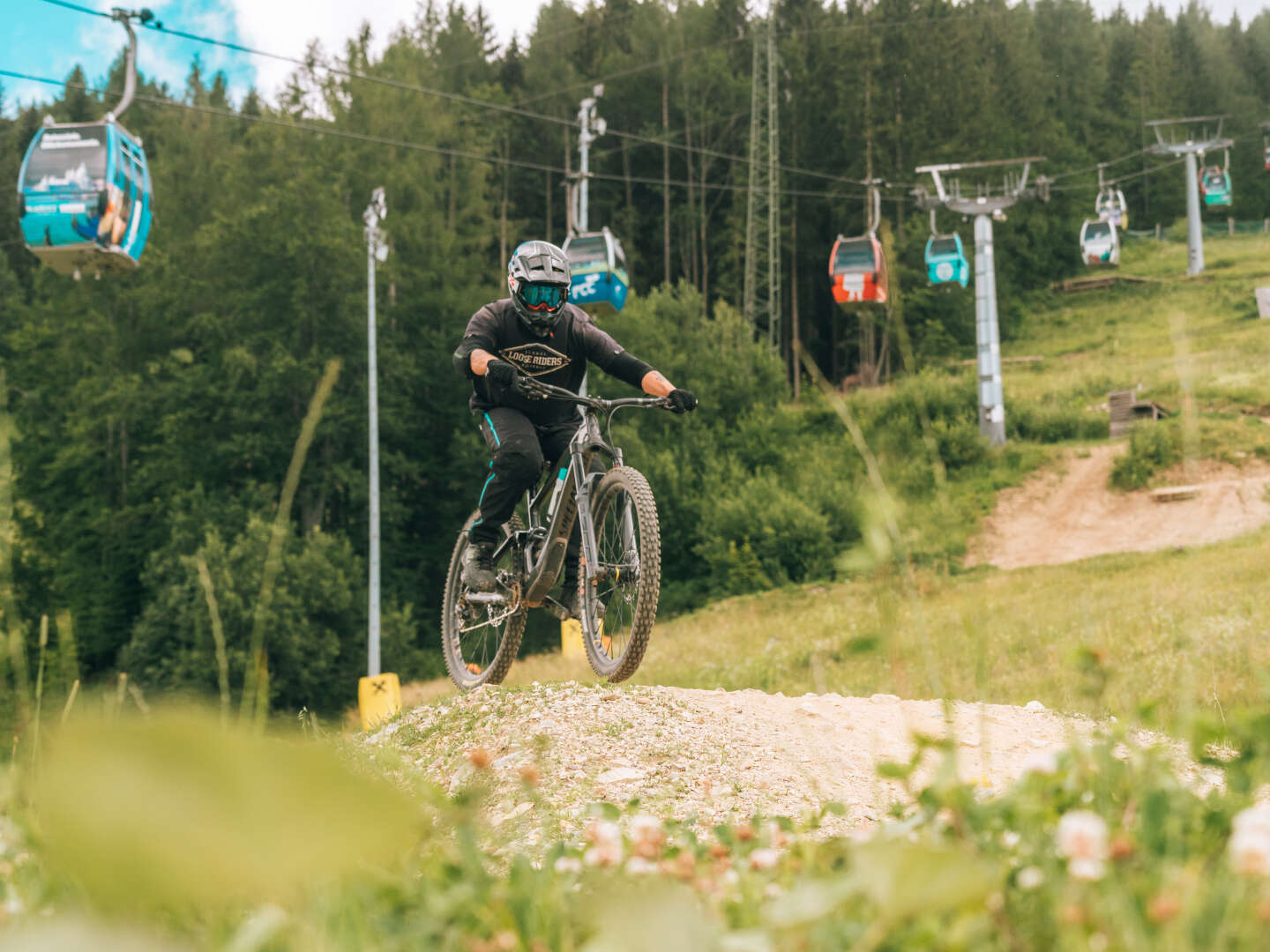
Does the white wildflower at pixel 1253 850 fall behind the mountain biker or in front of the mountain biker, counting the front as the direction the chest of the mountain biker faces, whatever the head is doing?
in front

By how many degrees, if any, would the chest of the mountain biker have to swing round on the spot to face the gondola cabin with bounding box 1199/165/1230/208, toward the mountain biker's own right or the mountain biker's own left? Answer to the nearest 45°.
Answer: approximately 90° to the mountain biker's own left

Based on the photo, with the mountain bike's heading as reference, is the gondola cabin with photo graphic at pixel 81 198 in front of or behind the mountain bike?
behind

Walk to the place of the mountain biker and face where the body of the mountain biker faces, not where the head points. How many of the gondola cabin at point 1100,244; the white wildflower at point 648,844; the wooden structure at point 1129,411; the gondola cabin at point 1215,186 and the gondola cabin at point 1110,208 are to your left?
4

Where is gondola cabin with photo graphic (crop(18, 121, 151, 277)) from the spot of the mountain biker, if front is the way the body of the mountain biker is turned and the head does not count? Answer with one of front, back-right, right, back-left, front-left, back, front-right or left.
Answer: back

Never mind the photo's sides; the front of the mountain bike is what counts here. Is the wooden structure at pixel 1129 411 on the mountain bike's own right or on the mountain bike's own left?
on the mountain bike's own left

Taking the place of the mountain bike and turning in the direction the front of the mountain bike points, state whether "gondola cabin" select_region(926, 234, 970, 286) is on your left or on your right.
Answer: on your left

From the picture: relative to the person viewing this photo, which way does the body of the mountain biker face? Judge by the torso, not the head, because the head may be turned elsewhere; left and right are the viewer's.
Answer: facing the viewer and to the right of the viewer

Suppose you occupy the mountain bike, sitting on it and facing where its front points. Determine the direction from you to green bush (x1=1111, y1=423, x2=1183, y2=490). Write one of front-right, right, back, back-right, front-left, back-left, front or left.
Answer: left

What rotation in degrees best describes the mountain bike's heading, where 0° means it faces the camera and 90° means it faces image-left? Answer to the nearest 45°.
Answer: approximately 315°
